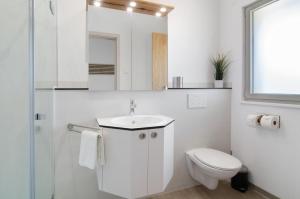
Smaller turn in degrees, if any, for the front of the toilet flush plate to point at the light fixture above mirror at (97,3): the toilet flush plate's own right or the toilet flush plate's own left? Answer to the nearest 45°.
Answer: approximately 90° to the toilet flush plate's own right

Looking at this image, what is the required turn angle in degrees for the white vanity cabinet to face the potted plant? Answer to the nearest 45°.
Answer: approximately 90° to its left

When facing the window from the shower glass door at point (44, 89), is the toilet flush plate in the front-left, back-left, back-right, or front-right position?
front-left

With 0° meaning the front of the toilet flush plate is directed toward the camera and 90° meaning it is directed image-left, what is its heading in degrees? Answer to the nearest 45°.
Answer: approximately 315°

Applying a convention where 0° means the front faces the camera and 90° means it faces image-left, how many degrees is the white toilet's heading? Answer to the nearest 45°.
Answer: approximately 315°

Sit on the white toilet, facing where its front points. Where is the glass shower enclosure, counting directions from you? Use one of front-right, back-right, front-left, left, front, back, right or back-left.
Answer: right

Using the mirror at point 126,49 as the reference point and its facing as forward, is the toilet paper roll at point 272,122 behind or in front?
in front

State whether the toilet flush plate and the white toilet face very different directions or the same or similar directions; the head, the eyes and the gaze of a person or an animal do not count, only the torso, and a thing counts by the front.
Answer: same or similar directions

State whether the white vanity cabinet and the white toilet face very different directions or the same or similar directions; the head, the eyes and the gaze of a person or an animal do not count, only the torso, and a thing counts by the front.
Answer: same or similar directions

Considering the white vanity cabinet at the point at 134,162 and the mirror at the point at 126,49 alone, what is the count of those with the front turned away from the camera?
0

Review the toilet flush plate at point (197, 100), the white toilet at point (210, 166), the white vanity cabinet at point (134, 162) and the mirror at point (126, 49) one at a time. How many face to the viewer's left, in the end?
0

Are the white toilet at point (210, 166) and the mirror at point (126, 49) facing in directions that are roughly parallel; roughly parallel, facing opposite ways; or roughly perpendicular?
roughly parallel

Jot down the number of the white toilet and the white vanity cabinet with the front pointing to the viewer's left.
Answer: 0

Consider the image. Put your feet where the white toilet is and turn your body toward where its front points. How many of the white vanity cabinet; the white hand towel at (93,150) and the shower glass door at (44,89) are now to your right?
3
